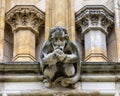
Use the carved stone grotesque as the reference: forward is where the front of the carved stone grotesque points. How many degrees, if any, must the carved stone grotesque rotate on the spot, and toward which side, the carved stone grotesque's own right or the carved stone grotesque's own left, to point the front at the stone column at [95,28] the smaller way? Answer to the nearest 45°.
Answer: approximately 135° to the carved stone grotesque's own left

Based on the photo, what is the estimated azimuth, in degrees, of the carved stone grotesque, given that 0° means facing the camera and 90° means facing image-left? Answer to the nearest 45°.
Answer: approximately 0°

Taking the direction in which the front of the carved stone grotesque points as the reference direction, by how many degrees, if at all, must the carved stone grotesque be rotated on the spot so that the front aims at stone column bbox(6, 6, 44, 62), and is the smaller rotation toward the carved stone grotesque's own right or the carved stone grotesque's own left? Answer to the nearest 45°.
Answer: approximately 135° to the carved stone grotesque's own right
